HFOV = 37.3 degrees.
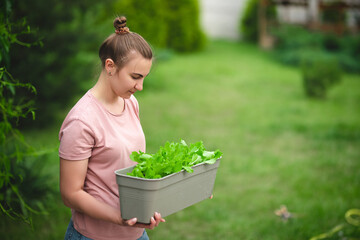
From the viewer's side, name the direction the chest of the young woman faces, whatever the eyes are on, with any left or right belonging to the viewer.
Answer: facing the viewer and to the right of the viewer

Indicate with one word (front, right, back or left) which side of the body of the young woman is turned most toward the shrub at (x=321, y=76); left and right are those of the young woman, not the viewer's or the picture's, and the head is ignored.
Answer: left

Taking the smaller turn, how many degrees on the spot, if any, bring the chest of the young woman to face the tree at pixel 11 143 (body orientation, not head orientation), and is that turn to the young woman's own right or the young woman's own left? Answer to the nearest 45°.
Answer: approximately 180°

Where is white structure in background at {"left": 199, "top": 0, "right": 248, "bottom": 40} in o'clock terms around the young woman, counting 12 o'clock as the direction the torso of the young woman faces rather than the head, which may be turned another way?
The white structure in background is roughly at 8 o'clock from the young woman.

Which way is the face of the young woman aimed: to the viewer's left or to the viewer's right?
to the viewer's right
